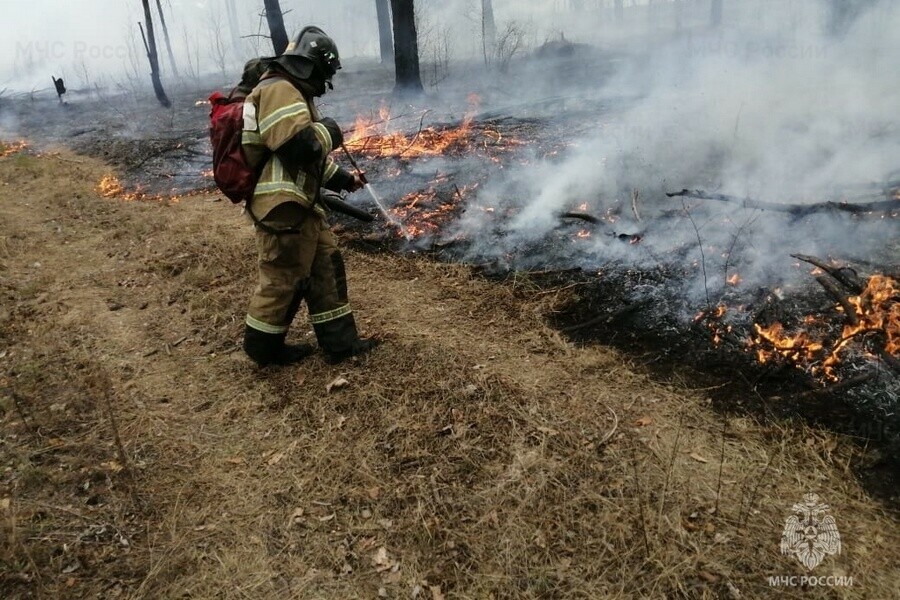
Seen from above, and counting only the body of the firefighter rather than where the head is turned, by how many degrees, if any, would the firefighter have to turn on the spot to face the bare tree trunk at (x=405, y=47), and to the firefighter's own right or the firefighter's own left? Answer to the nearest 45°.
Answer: approximately 90° to the firefighter's own left

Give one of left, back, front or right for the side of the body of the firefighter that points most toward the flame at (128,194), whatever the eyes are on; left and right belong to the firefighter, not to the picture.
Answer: left

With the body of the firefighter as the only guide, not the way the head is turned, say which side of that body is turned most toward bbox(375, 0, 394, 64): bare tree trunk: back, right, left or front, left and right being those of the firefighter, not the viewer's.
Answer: left

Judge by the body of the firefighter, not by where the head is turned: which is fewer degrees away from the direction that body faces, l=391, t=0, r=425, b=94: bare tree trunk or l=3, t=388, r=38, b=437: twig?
the bare tree trunk

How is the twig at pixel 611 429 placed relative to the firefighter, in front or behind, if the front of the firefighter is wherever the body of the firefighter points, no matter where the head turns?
in front

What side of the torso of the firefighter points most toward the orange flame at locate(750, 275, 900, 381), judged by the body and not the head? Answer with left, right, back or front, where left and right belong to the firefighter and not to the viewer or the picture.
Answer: front

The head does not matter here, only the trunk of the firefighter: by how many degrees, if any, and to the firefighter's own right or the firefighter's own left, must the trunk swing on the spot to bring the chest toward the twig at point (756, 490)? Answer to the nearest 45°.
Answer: approximately 45° to the firefighter's own right

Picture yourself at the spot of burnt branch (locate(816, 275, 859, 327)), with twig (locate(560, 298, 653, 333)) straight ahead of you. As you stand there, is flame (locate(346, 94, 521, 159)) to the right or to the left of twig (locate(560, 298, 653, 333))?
right

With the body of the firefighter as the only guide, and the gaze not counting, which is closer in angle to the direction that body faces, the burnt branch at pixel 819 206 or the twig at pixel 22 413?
the burnt branch

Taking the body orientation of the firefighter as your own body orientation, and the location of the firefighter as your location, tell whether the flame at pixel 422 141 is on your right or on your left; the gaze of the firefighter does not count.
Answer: on your left

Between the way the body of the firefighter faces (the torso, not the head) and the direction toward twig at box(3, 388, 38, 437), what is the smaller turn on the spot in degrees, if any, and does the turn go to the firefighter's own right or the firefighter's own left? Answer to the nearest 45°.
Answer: approximately 180°

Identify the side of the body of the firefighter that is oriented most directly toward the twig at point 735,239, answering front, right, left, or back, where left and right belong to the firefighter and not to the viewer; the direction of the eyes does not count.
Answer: front

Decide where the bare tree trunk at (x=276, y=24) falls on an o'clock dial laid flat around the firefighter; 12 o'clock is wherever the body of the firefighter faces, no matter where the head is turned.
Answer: The bare tree trunk is roughly at 9 o'clock from the firefighter.

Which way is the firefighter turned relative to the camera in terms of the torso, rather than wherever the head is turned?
to the viewer's right

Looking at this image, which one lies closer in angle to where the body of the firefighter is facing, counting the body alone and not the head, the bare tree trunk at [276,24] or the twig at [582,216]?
the twig
